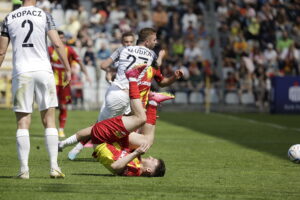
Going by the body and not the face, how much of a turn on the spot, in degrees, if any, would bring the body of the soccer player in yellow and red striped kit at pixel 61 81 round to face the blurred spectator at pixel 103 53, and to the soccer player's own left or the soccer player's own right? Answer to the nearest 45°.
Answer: approximately 180°

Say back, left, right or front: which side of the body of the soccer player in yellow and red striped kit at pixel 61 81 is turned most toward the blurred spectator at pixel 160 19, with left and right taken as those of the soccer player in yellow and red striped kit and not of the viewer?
back

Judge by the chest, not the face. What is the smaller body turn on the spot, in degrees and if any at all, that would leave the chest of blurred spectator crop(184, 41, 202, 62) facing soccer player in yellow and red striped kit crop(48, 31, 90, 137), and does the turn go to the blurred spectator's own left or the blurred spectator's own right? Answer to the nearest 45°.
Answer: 0° — they already face them

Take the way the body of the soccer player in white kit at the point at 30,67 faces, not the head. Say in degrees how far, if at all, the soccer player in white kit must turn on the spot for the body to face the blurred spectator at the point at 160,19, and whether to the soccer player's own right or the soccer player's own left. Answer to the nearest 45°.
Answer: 0° — they already face them

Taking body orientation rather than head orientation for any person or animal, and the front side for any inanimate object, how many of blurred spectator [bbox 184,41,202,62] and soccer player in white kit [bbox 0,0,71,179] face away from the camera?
1

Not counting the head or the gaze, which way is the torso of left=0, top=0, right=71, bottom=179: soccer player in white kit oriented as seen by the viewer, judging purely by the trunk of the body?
away from the camera

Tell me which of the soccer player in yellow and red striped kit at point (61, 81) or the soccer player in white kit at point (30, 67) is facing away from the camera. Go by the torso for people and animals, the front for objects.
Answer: the soccer player in white kit

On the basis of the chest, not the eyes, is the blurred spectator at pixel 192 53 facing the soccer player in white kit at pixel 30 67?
yes

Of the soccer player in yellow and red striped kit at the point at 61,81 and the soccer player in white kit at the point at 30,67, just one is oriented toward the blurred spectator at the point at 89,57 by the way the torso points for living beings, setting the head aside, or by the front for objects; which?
the soccer player in white kit

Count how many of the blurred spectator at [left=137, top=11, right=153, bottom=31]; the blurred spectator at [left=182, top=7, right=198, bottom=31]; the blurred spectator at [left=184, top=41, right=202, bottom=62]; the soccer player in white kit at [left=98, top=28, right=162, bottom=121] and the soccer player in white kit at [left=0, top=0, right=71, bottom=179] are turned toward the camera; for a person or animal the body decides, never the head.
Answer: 3
